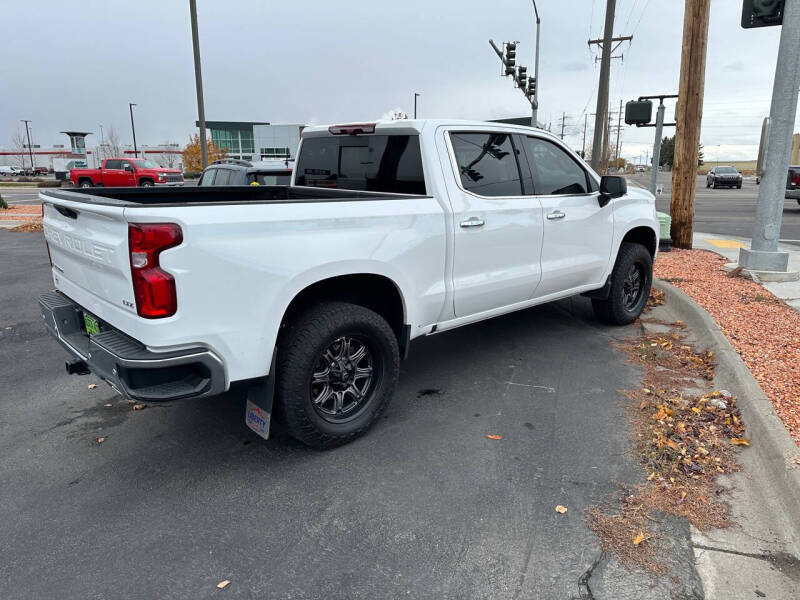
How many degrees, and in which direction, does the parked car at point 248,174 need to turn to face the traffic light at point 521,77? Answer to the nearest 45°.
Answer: approximately 90° to its right

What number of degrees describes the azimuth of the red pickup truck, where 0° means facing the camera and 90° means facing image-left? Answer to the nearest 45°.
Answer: approximately 315°

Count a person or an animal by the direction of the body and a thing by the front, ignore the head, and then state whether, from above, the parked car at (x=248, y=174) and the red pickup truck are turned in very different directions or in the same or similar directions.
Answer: very different directions

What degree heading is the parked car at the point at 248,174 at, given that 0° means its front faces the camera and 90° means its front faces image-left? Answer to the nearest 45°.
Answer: approximately 135°

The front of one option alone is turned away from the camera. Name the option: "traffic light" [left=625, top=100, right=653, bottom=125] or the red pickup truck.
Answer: the traffic light

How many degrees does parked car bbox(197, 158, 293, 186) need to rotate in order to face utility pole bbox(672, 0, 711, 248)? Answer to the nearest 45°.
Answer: approximately 135° to its right

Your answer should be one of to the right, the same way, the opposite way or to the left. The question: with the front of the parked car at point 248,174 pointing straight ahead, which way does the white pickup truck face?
to the right

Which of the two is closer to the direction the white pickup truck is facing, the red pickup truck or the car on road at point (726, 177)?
the car on road

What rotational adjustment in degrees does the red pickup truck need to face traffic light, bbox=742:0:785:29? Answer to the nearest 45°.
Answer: approximately 45° to its right

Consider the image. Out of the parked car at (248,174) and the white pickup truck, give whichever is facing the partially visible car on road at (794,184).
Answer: the white pickup truck

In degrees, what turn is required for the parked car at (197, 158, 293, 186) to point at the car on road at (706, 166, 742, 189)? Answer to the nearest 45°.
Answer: approximately 90° to its right

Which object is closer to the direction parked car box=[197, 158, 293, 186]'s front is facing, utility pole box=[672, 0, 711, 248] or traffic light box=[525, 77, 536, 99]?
the traffic light
